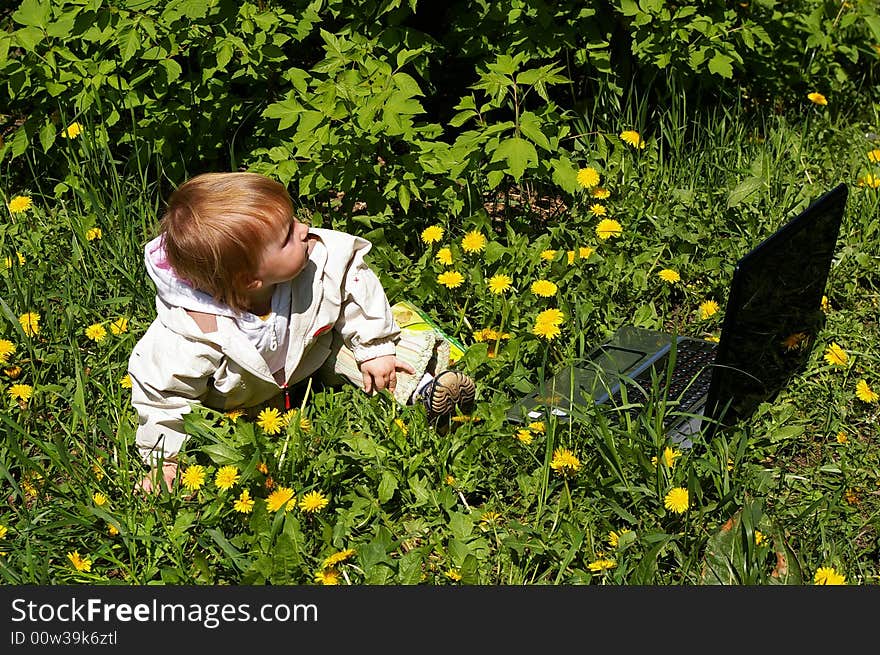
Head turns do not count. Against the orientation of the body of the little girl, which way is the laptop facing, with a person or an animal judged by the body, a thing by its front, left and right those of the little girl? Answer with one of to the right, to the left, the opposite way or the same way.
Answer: the opposite way
